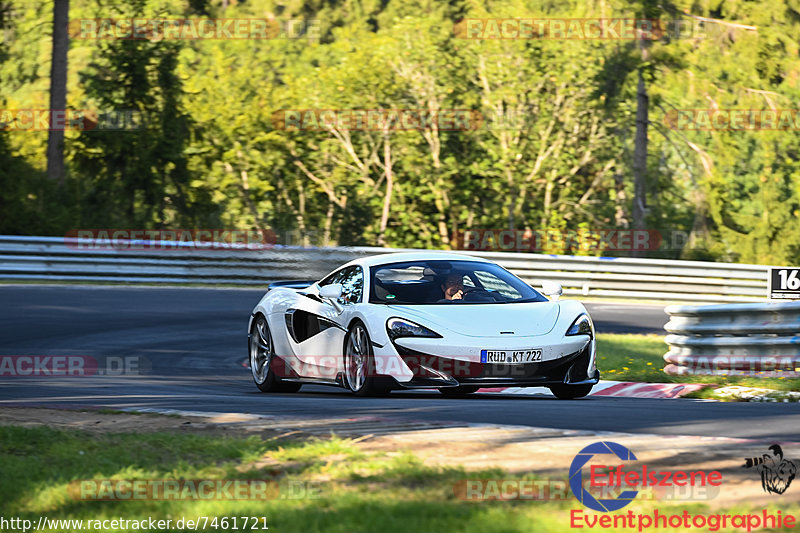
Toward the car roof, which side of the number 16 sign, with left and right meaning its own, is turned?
right

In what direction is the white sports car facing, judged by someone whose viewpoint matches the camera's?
facing the viewer and to the right of the viewer

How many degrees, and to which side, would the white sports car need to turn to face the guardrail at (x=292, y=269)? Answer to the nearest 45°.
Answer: approximately 135° to its left

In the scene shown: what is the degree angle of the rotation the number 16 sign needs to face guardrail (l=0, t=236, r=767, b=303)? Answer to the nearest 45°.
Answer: approximately 135° to its right

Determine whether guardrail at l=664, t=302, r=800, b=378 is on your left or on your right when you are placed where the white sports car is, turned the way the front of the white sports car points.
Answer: on your left

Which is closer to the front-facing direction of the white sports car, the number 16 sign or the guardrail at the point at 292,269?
the number 16 sign

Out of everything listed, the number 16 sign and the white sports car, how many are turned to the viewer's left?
0

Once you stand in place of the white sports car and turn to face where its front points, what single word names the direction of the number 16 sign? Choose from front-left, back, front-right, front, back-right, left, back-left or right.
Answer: front-left

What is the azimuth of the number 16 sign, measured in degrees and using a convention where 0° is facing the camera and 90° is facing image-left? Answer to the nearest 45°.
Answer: approximately 0°

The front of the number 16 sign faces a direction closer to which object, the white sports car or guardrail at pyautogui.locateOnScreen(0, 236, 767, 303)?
the white sports car
